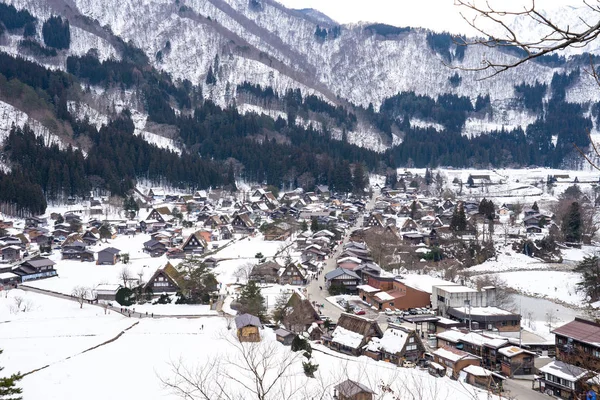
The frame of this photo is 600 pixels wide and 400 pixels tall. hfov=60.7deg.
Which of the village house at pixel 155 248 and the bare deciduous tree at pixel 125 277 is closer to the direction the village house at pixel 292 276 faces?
the bare deciduous tree

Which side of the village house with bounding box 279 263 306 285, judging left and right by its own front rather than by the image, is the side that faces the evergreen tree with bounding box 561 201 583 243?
left

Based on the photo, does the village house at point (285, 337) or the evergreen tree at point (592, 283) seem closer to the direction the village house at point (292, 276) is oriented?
the village house

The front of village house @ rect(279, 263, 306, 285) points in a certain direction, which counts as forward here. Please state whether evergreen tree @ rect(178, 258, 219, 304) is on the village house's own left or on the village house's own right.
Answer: on the village house's own right

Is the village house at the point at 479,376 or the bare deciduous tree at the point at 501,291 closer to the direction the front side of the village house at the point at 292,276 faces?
the village house

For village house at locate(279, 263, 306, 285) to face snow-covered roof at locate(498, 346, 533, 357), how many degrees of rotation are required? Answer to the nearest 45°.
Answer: approximately 45° to its left

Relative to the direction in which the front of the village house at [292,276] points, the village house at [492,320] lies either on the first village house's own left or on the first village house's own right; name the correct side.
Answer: on the first village house's own left

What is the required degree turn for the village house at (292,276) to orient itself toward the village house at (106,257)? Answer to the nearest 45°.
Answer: approximately 90° to its right

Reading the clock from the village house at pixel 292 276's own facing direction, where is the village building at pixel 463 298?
the village building at pixel 463 298 is roughly at 10 o'clock from the village house at pixel 292 276.

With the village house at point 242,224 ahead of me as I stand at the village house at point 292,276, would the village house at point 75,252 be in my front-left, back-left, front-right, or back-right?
front-left

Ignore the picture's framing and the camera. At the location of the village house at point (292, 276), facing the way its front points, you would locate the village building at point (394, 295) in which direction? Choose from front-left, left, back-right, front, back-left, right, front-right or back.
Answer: front-left

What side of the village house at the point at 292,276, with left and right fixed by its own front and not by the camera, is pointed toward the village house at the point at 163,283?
right

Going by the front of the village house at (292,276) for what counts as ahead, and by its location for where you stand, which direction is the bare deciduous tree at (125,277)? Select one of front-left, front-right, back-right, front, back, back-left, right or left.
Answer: right

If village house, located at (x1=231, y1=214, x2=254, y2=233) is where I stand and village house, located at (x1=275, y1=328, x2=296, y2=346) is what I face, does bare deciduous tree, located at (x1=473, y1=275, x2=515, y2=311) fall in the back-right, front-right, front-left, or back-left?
front-left

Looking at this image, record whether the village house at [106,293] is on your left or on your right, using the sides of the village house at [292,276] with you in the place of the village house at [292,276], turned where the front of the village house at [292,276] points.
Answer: on your right

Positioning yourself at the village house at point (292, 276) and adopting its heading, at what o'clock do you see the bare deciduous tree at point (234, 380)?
The bare deciduous tree is roughly at 12 o'clock from the village house.

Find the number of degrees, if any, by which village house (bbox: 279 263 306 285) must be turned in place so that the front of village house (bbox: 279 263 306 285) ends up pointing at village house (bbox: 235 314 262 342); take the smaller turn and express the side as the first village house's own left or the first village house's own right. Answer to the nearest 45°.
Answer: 0° — it already faces it

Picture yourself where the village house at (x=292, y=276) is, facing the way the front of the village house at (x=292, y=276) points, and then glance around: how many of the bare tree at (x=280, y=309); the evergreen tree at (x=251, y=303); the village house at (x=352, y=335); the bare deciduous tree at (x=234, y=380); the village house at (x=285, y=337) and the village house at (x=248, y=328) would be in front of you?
6

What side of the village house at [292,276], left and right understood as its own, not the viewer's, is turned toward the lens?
front

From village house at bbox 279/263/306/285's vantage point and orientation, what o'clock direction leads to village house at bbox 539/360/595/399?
village house at bbox 539/360/595/399 is roughly at 11 o'clock from village house at bbox 279/263/306/285.

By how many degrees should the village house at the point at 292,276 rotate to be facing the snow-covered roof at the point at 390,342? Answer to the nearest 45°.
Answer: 0° — it already faces it

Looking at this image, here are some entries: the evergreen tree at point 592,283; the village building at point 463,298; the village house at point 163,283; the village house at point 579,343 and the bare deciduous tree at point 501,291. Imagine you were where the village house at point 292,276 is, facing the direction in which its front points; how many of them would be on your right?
1

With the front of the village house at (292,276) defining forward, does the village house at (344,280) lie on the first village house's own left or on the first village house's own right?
on the first village house's own left
